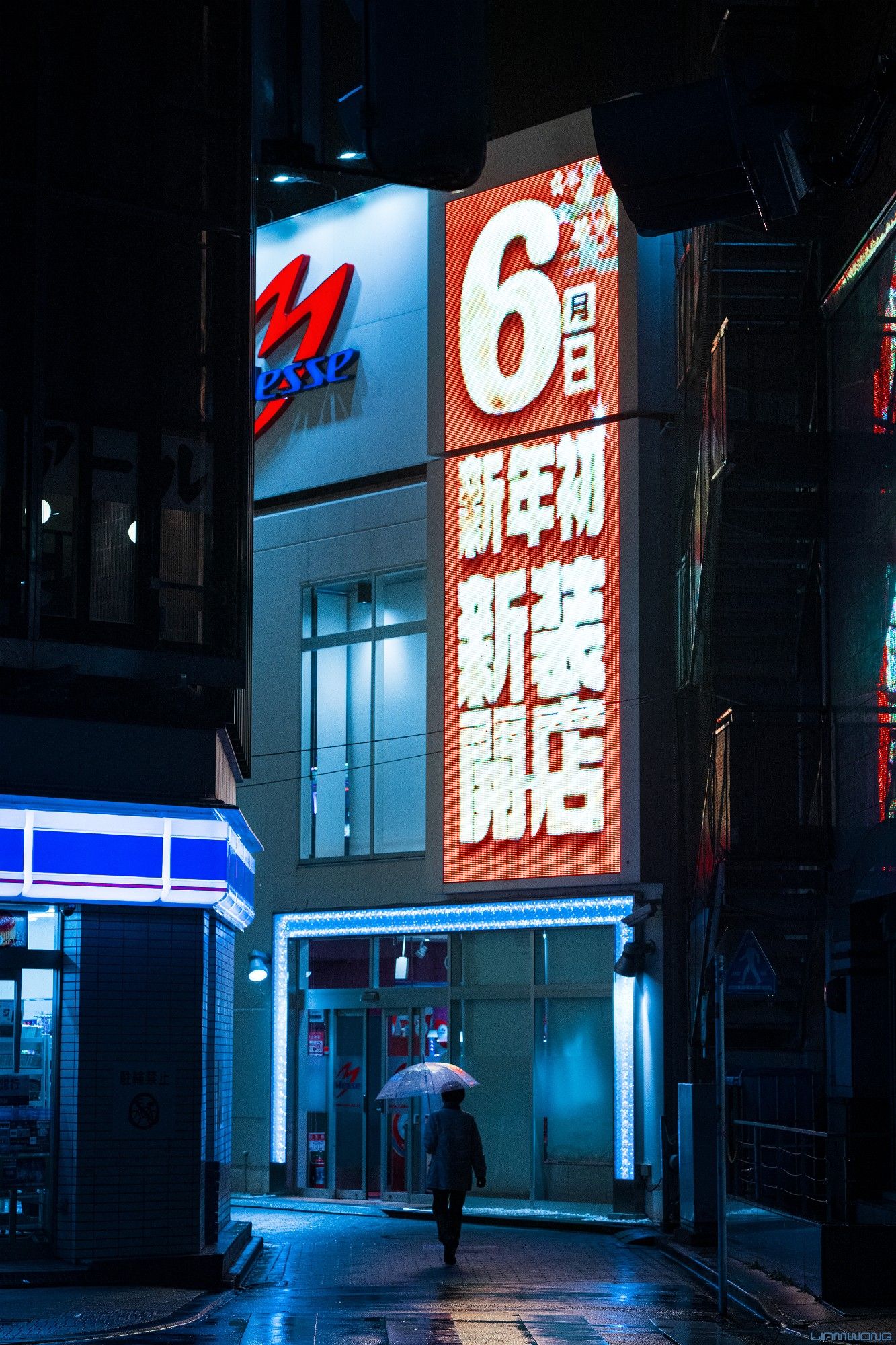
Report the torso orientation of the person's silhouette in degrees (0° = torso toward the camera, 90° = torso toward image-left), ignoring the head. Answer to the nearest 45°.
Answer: approximately 180°

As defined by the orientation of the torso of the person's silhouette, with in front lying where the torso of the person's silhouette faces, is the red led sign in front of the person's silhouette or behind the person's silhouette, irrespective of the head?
in front

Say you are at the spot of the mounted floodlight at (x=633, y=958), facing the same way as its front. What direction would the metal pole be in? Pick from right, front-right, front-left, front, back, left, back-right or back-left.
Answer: left

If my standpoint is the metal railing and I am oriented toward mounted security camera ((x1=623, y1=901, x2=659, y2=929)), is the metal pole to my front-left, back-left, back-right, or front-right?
back-left

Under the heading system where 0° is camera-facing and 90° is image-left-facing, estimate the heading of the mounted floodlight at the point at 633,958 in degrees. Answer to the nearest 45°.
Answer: approximately 90°

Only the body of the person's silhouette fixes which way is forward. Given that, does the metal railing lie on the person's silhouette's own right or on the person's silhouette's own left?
on the person's silhouette's own right
